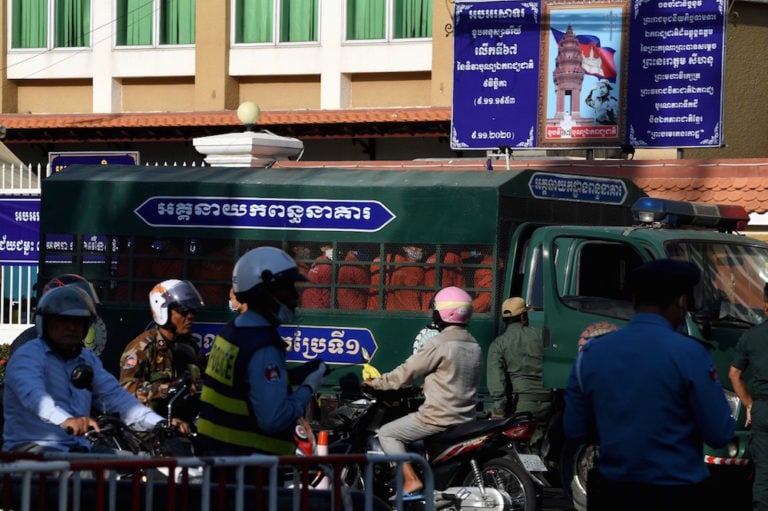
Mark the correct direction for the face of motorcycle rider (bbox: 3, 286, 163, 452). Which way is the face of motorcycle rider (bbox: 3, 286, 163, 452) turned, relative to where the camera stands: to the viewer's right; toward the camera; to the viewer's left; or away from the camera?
toward the camera

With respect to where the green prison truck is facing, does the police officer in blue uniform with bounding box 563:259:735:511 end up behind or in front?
in front

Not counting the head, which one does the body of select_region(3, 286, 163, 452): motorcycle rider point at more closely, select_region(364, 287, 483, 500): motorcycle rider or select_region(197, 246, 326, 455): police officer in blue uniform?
the police officer in blue uniform

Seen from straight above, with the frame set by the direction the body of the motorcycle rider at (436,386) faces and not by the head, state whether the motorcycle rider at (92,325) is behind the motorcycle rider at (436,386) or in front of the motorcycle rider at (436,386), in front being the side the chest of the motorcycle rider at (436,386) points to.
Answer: in front

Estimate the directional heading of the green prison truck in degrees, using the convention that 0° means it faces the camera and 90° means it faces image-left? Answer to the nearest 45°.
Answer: approximately 315°

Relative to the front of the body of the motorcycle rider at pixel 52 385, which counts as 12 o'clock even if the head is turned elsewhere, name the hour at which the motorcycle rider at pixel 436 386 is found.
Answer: the motorcycle rider at pixel 436 386 is roughly at 9 o'clock from the motorcycle rider at pixel 52 385.

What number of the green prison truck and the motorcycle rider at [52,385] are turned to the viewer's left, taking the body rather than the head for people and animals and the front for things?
0

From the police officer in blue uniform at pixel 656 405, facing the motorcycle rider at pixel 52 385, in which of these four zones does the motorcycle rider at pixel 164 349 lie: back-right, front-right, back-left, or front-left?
front-right

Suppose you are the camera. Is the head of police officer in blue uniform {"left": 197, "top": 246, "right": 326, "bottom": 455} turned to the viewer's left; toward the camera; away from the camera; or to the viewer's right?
to the viewer's right

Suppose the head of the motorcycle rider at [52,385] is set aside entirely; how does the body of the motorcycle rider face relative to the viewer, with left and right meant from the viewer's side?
facing the viewer and to the right of the viewer

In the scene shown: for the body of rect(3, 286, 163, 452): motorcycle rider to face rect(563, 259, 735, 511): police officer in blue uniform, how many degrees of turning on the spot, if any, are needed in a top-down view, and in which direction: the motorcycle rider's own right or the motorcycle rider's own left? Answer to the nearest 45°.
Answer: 0° — they already face them

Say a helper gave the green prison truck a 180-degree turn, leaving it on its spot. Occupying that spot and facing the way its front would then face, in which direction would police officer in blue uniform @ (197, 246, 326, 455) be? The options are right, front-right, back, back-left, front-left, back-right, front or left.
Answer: back-left

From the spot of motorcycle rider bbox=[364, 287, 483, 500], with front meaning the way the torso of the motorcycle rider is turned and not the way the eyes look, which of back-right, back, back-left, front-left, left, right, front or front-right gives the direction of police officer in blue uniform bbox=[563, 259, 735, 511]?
back-left

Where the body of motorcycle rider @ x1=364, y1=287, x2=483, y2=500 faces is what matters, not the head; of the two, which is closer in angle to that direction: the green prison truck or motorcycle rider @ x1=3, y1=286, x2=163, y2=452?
the green prison truck
